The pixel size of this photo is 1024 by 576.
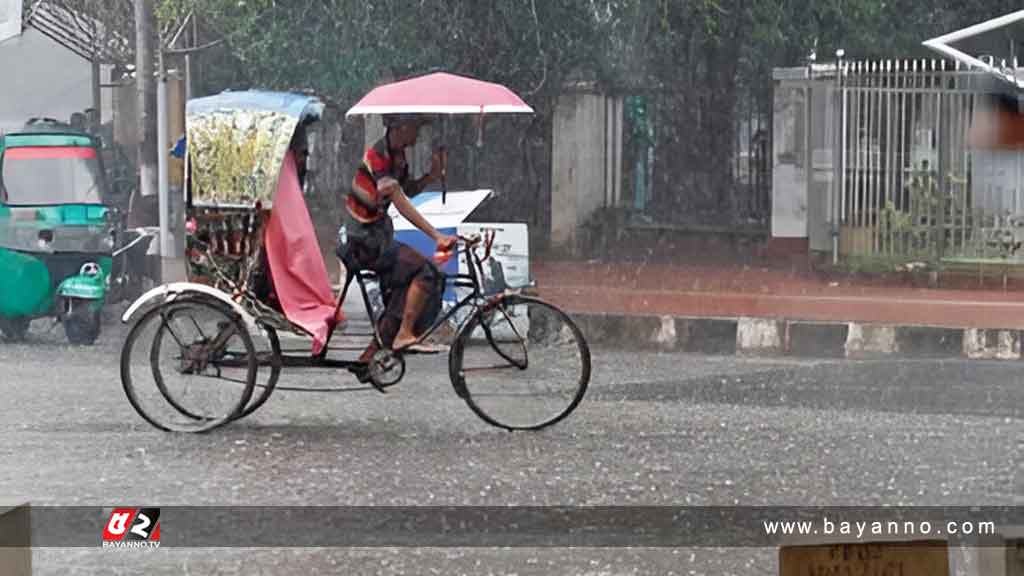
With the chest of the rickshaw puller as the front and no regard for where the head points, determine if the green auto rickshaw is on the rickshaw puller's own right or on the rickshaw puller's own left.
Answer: on the rickshaw puller's own left

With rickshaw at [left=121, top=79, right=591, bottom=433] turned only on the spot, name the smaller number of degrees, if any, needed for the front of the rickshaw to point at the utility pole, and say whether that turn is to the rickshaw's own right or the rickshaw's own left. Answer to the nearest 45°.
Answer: approximately 90° to the rickshaw's own left

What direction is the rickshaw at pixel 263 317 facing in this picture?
to the viewer's right

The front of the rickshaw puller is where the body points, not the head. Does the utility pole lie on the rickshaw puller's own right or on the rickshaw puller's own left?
on the rickshaw puller's own left

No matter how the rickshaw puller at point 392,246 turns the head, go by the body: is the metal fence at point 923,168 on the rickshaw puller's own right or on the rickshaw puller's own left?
on the rickshaw puller's own left

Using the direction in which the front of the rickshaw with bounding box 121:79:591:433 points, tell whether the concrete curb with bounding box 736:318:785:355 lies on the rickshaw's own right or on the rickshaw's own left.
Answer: on the rickshaw's own left

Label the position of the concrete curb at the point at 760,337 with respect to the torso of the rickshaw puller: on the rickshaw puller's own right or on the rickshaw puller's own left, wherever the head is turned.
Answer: on the rickshaw puller's own left

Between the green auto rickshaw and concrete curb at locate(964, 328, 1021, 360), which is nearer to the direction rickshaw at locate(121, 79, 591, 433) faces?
the concrete curb

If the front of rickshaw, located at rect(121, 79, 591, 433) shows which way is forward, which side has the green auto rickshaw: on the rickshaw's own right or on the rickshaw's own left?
on the rickshaw's own left

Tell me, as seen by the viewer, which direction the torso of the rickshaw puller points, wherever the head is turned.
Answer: to the viewer's right

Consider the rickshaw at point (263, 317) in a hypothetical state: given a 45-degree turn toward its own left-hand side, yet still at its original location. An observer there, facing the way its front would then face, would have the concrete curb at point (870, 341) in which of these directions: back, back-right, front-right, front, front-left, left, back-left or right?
front

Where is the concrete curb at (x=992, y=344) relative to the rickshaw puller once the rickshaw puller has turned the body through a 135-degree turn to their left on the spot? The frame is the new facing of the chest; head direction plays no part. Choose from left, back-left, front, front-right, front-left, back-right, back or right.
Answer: right

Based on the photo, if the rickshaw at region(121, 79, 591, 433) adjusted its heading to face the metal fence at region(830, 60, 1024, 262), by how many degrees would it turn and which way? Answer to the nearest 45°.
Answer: approximately 45° to its left
